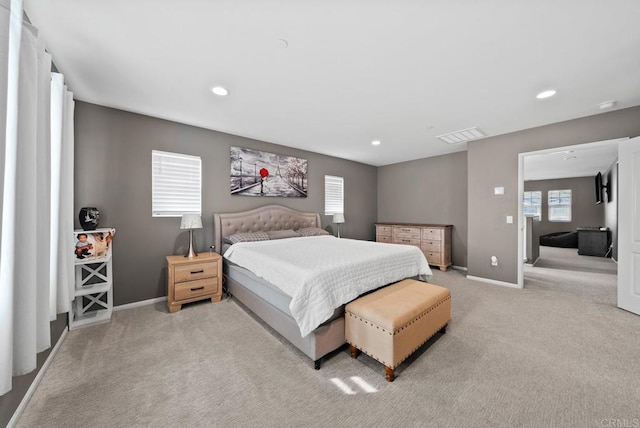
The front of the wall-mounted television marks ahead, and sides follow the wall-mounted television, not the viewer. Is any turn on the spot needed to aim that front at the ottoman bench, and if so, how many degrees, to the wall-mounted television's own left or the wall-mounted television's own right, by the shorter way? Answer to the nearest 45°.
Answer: approximately 90° to the wall-mounted television's own left

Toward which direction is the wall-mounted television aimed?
to the viewer's left

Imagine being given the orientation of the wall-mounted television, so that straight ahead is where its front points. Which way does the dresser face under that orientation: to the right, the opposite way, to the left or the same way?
to the left

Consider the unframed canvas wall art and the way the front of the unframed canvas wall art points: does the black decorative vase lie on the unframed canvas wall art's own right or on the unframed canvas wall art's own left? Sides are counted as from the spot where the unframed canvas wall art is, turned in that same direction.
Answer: on the unframed canvas wall art's own right

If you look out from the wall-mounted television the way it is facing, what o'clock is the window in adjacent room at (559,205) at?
The window in adjacent room is roughly at 2 o'clock from the wall-mounted television.

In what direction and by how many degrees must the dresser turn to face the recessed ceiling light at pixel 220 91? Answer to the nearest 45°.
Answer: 0° — it already faces it

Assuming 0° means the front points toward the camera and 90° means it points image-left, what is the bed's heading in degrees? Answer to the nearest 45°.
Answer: approximately 315°

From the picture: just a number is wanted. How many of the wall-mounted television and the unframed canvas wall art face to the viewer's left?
1

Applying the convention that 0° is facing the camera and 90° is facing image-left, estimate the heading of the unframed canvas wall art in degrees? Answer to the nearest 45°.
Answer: approximately 315°

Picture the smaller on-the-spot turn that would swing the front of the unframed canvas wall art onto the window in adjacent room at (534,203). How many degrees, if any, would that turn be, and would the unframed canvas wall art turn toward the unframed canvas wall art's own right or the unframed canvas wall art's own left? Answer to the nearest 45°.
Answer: approximately 45° to the unframed canvas wall art's own left
